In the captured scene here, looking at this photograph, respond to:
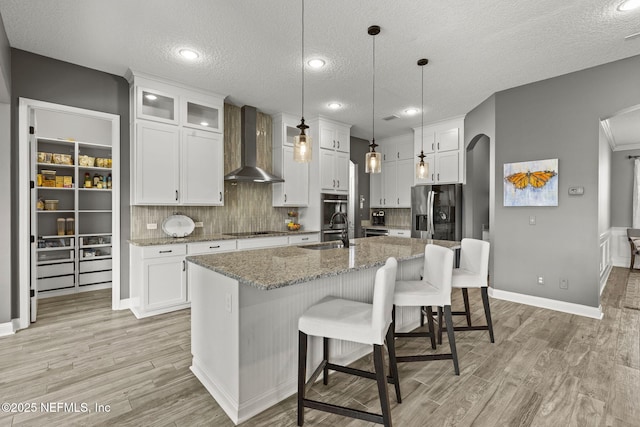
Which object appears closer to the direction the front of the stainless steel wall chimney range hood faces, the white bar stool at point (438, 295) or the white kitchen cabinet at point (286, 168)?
the white bar stool

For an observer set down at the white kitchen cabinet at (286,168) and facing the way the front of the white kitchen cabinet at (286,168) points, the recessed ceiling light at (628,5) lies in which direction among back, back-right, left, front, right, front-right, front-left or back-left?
front

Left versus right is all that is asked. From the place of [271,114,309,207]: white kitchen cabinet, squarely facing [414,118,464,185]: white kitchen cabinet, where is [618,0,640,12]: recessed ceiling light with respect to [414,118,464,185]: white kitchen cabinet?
right

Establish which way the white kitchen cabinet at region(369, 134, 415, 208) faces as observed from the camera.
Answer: facing the viewer and to the left of the viewer

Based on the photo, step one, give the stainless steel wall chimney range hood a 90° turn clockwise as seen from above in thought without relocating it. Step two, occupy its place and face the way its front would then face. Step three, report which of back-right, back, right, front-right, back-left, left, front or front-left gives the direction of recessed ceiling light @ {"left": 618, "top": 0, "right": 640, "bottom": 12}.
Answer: left

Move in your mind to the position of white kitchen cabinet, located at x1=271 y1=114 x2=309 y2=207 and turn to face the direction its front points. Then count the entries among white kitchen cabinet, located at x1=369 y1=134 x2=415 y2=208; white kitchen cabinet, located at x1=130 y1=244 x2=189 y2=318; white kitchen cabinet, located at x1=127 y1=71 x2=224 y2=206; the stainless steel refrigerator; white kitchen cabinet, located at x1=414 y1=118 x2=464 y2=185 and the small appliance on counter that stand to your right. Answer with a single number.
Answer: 2

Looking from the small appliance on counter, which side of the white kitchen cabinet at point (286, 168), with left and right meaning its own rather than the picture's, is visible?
left

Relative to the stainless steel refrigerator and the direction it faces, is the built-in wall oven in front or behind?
in front

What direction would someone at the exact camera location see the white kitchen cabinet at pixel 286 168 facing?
facing the viewer and to the right of the viewer

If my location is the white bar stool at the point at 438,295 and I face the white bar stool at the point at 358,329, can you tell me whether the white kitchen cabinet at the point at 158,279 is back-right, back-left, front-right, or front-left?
front-right

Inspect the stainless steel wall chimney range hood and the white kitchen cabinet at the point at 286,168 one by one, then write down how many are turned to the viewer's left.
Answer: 0

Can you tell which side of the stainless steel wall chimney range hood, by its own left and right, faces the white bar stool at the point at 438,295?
front
